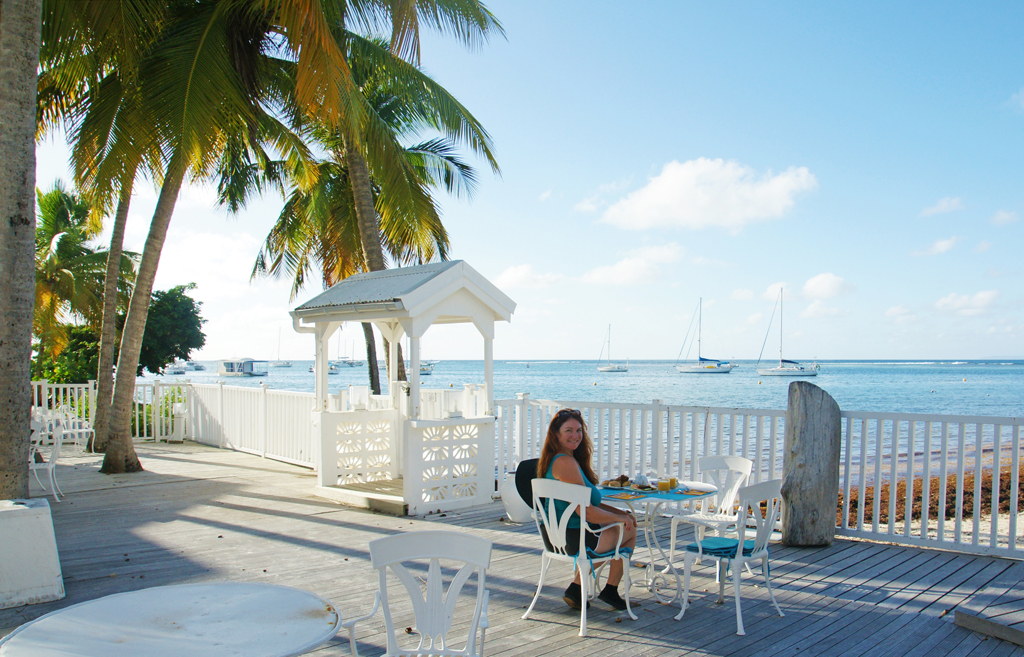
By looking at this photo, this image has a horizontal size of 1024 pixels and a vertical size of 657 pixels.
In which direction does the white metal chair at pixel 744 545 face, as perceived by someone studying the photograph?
facing away from the viewer and to the left of the viewer

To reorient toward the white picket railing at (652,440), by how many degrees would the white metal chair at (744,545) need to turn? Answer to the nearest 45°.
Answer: approximately 45° to its right

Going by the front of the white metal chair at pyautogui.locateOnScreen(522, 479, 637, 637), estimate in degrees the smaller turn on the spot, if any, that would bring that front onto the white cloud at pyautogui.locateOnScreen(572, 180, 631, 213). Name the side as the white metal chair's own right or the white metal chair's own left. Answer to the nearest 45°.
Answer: approximately 45° to the white metal chair's own left

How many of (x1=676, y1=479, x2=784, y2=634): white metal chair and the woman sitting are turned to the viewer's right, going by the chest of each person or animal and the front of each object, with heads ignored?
1

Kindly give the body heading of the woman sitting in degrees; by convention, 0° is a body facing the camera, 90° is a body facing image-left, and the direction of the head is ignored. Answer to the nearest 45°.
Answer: approximately 270°

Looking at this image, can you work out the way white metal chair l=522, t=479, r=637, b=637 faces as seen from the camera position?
facing away from the viewer and to the right of the viewer
